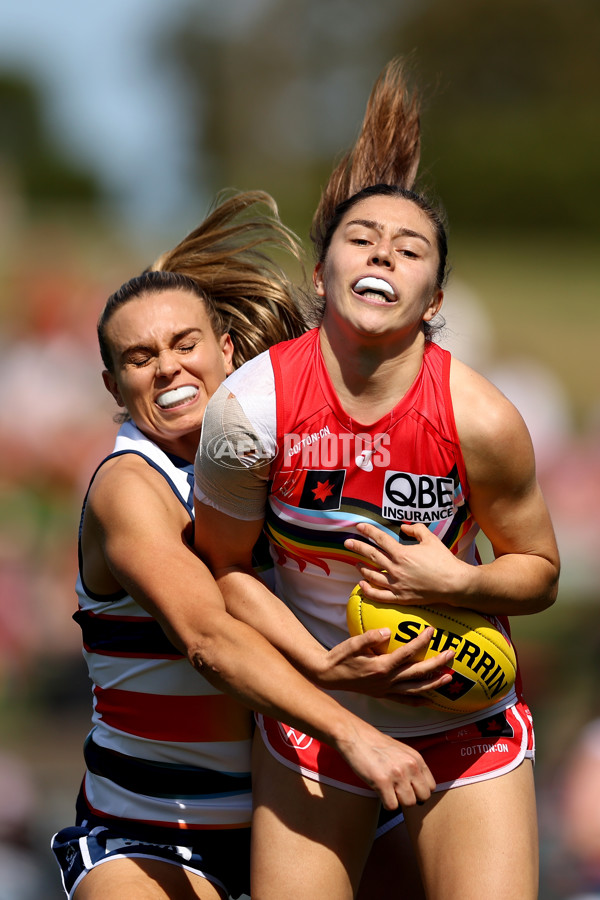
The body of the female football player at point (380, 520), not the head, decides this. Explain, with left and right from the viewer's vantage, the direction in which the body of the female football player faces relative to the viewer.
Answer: facing the viewer

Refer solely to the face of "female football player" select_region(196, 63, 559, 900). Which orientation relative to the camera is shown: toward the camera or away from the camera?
toward the camera
